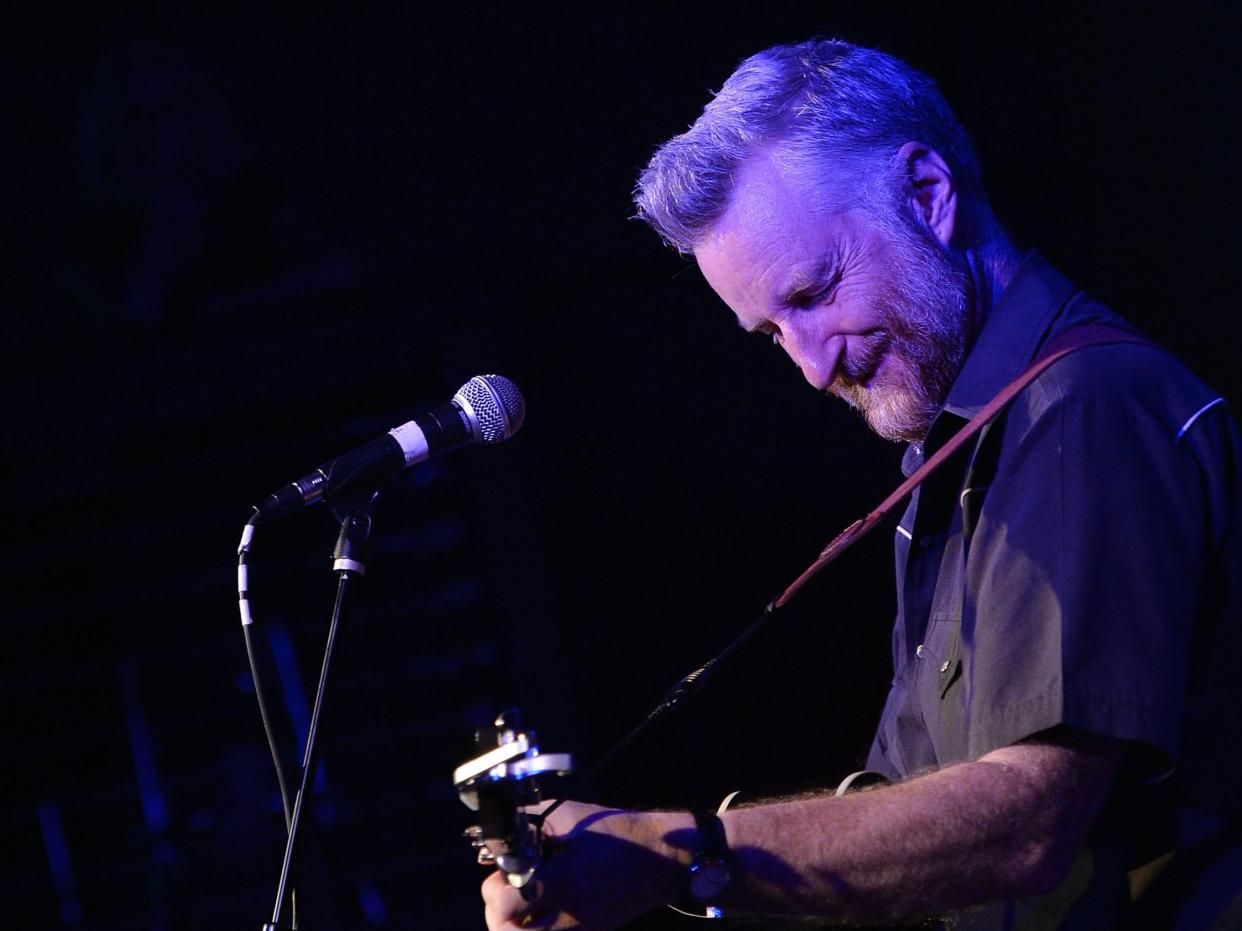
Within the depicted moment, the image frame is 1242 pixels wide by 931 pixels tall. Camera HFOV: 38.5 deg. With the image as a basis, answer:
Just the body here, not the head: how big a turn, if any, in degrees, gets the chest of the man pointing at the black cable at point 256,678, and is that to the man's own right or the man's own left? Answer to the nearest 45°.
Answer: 0° — they already face it

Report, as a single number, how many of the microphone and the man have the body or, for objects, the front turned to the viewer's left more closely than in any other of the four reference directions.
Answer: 1

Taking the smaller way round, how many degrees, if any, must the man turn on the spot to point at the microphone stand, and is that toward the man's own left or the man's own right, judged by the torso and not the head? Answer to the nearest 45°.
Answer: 0° — they already face it

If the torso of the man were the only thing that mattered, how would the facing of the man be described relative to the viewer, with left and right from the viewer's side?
facing to the left of the viewer

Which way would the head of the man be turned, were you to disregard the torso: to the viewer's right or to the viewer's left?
to the viewer's left

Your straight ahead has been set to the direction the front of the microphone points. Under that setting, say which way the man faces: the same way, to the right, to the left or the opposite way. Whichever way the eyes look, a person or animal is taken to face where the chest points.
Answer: the opposite way

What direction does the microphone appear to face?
to the viewer's right
